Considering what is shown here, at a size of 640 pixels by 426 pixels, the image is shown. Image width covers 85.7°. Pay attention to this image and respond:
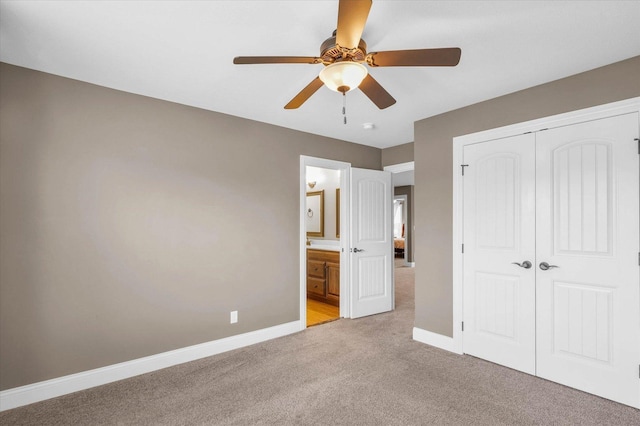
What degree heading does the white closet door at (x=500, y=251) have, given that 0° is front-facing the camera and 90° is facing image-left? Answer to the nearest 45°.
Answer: approximately 45°

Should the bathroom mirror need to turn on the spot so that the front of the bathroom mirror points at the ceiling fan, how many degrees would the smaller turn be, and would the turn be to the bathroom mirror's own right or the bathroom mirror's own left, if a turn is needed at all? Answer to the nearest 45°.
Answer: approximately 45° to the bathroom mirror's own left

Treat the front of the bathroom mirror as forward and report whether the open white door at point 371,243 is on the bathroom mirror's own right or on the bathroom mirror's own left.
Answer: on the bathroom mirror's own left

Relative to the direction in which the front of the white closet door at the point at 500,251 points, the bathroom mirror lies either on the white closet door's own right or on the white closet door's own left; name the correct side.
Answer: on the white closet door's own right

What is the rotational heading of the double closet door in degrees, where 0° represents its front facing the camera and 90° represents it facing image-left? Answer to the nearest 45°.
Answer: approximately 45°

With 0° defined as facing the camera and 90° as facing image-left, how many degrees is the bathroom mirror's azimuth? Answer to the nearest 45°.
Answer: approximately 45°

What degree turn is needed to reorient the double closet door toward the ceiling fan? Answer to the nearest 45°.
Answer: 0° — it already faces it

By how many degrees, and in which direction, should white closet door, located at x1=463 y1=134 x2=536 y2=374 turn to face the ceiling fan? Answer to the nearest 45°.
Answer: approximately 45° to its left

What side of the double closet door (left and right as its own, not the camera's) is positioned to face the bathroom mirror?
right

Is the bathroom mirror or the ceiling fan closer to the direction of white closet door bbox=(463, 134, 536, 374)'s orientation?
the ceiling fan
